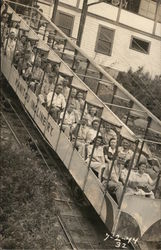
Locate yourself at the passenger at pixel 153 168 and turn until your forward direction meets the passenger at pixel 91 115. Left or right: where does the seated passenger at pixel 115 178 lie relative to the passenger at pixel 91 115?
left

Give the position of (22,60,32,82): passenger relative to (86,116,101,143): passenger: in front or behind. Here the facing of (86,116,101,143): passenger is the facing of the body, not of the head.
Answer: behind

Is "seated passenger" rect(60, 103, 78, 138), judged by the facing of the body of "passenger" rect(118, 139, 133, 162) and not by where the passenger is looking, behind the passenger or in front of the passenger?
behind

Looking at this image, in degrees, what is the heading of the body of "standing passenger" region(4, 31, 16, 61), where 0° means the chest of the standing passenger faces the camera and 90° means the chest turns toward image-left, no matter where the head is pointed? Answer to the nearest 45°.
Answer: approximately 315°
